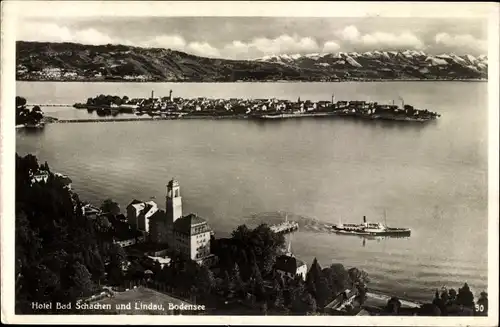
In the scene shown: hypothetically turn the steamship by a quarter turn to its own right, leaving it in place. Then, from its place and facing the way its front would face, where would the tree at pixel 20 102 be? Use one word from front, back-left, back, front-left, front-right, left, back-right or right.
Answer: right

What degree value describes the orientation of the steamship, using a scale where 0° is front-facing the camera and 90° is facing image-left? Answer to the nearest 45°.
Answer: approximately 270°
